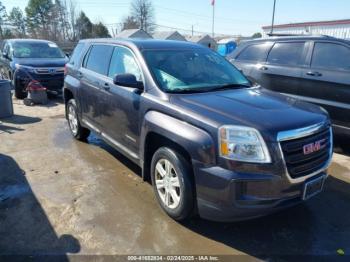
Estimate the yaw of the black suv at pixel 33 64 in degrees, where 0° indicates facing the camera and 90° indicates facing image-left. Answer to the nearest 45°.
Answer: approximately 315°

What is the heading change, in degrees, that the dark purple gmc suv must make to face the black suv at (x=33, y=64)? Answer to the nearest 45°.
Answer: approximately 180°

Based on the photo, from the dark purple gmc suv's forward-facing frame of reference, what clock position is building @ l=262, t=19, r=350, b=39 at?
The building is roughly at 8 o'clock from the dark purple gmc suv.
